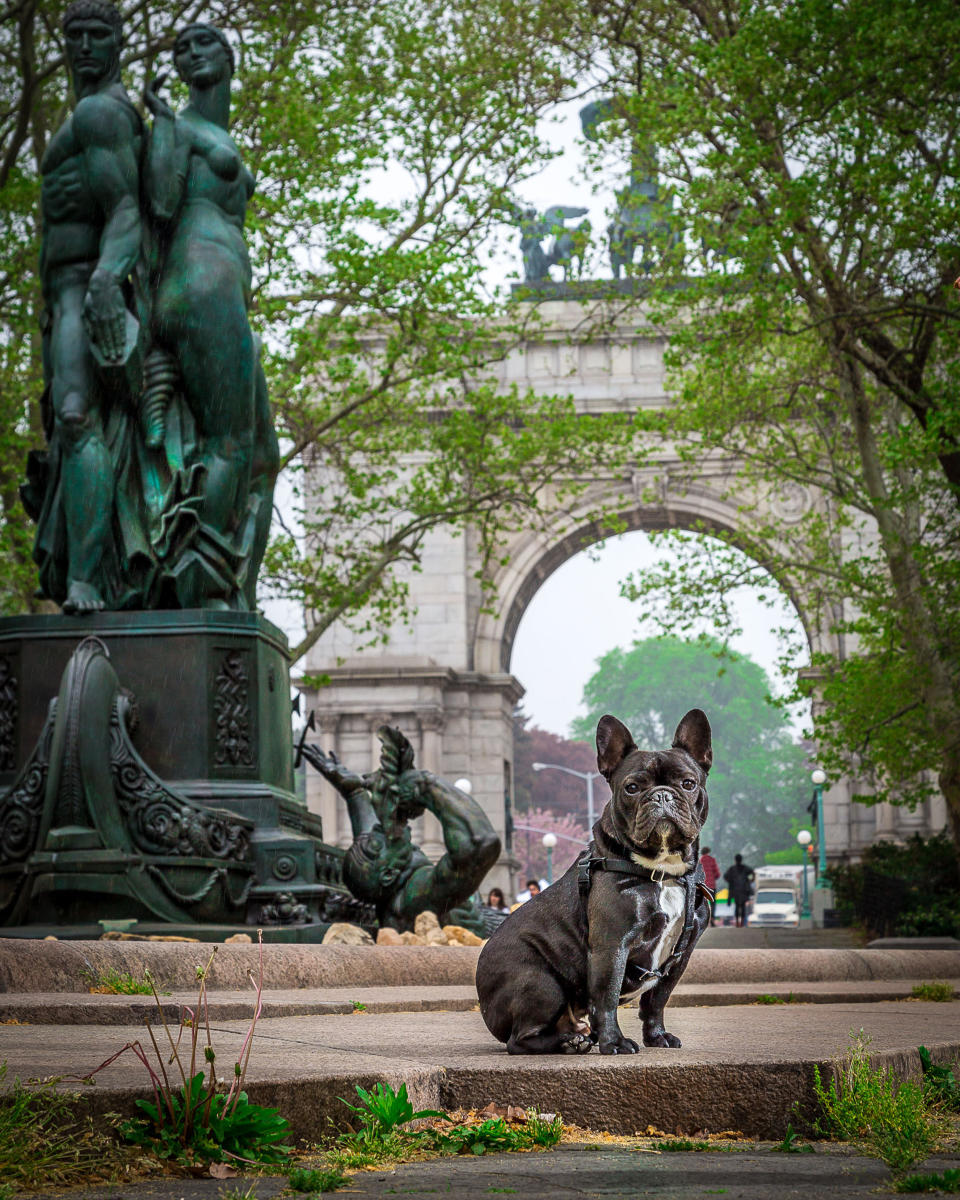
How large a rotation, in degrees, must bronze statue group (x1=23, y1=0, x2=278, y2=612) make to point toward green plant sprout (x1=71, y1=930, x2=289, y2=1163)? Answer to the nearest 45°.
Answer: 0° — it already faces it

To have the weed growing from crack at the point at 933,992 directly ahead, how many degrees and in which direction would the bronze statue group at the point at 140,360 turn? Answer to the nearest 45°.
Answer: approximately 90° to its left

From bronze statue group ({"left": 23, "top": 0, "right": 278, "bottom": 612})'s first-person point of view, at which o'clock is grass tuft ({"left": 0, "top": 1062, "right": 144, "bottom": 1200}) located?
The grass tuft is roughly at 12 o'clock from the bronze statue group.

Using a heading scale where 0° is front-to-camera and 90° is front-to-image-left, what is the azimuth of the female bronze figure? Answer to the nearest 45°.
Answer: approximately 315°

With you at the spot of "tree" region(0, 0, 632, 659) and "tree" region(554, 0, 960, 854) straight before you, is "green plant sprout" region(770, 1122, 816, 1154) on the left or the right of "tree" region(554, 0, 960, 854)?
right

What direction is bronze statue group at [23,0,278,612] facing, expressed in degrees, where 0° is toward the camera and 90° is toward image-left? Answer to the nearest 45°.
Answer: approximately 0°

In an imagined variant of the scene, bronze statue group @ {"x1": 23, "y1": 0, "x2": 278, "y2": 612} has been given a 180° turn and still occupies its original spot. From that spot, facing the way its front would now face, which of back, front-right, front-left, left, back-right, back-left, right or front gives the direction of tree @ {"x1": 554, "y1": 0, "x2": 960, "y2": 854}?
front-right
